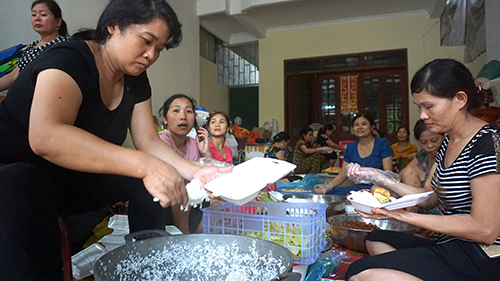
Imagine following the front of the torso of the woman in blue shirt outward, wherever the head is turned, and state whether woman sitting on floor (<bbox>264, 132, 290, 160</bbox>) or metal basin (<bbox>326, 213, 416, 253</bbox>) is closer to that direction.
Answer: the metal basin

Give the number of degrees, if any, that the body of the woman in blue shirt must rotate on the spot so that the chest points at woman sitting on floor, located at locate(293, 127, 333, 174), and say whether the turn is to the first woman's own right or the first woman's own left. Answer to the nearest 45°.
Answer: approximately 135° to the first woman's own right

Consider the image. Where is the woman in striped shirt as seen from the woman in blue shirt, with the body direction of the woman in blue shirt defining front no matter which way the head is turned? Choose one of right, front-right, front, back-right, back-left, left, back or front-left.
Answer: front-left

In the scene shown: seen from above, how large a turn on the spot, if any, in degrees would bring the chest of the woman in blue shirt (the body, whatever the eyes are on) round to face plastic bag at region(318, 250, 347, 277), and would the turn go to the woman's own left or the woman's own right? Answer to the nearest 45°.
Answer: approximately 45° to the woman's own left

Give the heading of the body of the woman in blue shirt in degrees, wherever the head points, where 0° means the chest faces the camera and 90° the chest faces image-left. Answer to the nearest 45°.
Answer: approximately 45°

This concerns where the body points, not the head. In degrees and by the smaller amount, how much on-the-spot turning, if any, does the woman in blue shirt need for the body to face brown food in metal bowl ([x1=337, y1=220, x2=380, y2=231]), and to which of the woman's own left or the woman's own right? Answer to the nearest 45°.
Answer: approximately 45° to the woman's own left

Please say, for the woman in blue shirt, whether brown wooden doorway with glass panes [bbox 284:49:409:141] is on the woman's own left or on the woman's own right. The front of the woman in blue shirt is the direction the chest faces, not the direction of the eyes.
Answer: on the woman's own right

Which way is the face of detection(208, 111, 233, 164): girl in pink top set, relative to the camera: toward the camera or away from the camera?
toward the camera

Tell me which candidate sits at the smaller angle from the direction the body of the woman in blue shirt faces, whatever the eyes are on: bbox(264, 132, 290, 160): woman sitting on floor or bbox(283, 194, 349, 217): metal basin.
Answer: the metal basin
